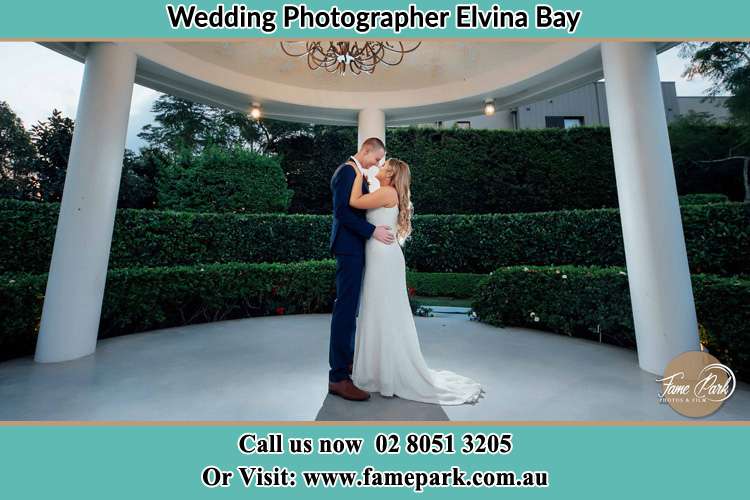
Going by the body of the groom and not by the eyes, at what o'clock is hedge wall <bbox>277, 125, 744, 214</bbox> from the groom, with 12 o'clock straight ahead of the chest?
The hedge wall is roughly at 10 o'clock from the groom.

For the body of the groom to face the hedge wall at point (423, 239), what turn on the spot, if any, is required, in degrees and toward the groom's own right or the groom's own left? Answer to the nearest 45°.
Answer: approximately 90° to the groom's own left

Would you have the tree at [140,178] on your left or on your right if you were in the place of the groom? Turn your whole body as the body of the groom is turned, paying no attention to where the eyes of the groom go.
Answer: on your left

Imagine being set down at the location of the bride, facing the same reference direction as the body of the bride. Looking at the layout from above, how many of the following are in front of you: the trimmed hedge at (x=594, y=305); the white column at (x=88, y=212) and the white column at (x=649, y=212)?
1

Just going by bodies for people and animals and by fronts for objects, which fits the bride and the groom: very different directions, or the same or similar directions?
very different directions

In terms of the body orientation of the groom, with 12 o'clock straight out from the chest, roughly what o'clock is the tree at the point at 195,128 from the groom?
The tree is roughly at 8 o'clock from the groom.

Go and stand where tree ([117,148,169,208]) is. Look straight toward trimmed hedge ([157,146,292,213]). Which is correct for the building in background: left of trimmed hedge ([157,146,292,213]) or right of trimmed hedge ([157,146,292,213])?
left

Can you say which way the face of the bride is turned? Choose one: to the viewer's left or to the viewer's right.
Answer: to the viewer's left

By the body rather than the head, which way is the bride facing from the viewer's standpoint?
to the viewer's left

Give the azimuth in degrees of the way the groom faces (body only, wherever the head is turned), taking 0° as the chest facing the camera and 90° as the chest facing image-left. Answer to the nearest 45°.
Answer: approximately 270°
